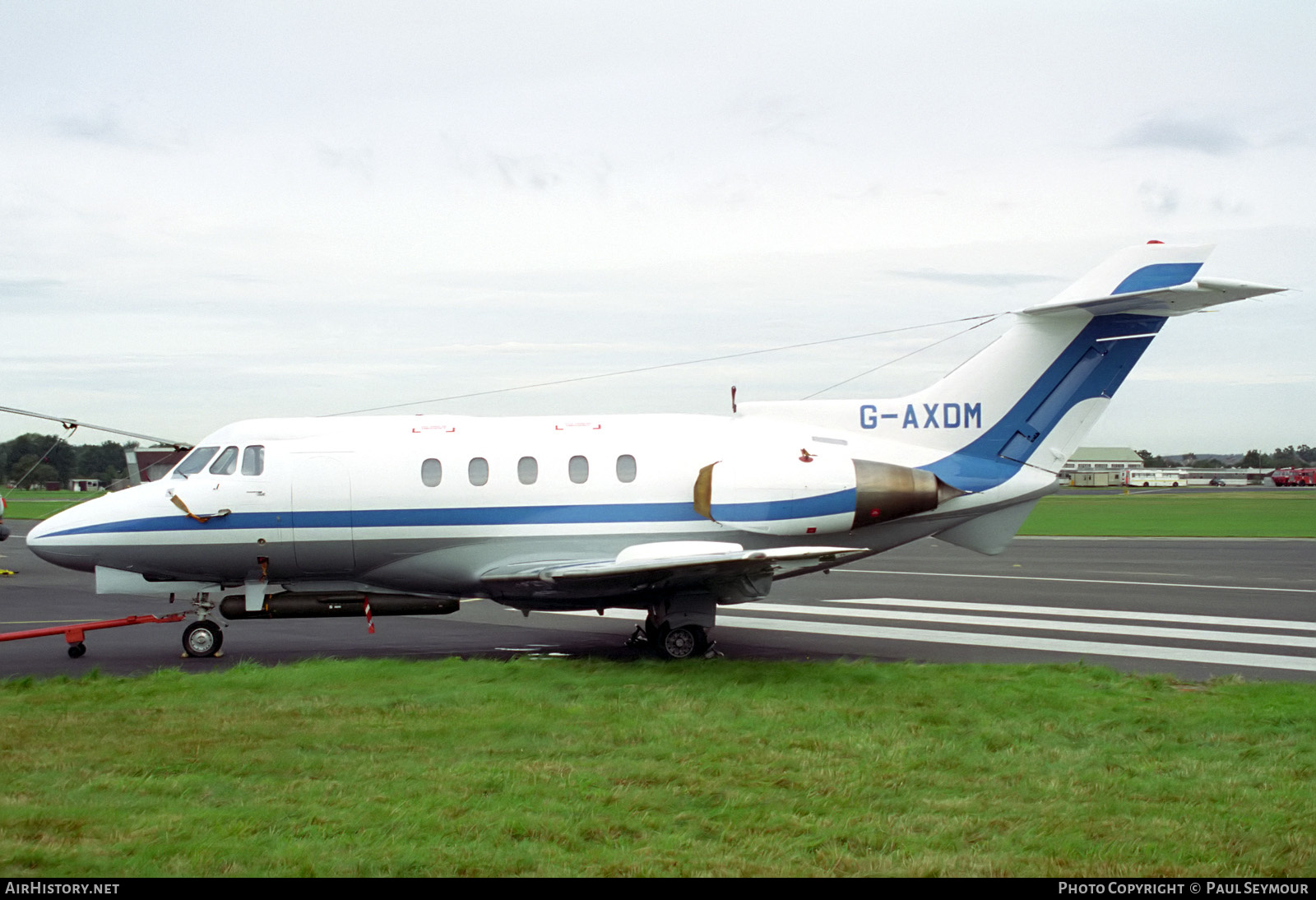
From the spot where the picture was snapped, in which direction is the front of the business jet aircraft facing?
facing to the left of the viewer
